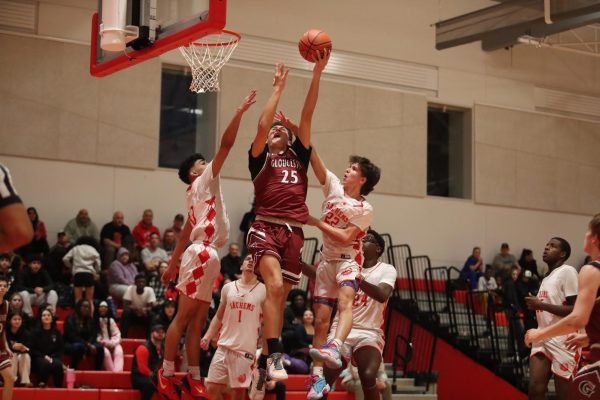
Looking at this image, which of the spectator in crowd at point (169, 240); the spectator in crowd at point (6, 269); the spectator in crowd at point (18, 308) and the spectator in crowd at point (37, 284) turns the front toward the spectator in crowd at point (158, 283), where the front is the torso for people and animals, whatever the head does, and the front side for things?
the spectator in crowd at point (169, 240)

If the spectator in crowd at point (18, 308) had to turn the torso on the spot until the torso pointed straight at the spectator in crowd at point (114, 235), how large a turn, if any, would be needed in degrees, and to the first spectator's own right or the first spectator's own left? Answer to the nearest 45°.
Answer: approximately 135° to the first spectator's own left

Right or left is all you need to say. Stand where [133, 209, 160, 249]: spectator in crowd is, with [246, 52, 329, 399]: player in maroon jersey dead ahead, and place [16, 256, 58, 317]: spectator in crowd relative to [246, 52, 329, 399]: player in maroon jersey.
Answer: right

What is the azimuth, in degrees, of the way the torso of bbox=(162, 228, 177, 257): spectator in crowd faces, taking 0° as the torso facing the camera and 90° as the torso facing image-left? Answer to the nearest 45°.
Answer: approximately 0°

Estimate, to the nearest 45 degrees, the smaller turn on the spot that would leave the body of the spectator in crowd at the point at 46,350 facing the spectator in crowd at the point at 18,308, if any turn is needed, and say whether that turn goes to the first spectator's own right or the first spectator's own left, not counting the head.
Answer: approximately 135° to the first spectator's own right
